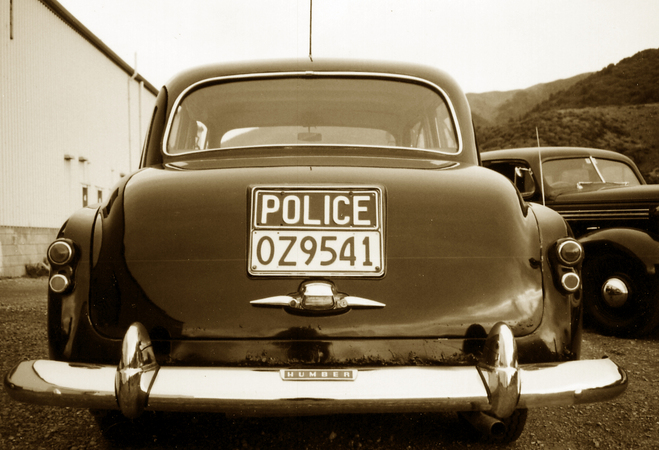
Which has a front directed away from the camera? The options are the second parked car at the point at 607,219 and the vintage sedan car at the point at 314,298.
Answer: the vintage sedan car

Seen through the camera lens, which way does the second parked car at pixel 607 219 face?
facing the viewer and to the right of the viewer

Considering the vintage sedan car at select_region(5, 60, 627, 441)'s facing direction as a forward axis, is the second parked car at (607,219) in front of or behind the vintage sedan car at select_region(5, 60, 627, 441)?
in front

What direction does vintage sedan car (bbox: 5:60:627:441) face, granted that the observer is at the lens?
facing away from the viewer

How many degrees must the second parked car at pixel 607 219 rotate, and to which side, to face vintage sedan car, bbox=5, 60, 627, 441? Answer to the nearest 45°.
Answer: approximately 45° to its right

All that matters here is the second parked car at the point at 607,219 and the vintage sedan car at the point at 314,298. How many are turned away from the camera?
1

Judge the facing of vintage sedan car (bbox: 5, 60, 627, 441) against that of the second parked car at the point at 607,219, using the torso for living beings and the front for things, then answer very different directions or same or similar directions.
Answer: very different directions

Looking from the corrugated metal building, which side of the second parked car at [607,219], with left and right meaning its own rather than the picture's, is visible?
back
